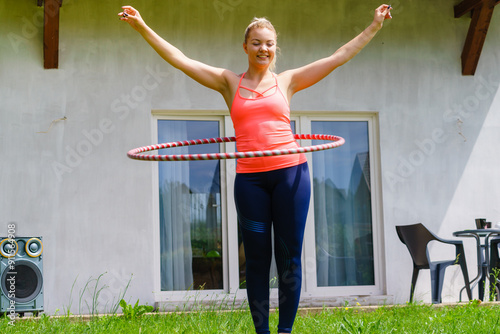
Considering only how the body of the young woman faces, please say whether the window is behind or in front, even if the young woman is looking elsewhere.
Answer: behind

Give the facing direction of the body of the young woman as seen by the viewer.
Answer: toward the camera

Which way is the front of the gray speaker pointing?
toward the camera

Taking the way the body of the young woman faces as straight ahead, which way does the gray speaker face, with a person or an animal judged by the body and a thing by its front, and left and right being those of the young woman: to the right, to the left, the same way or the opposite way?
the same way

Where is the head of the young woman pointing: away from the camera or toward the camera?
toward the camera

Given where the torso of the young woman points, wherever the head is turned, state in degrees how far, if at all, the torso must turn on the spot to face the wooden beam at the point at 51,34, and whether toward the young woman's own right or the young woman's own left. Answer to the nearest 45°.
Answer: approximately 135° to the young woman's own right

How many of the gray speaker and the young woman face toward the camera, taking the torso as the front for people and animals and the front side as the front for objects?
2

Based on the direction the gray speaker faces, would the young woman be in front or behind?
in front

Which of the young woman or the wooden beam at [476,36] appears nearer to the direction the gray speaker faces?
the young woman

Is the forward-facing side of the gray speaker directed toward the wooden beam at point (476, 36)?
no

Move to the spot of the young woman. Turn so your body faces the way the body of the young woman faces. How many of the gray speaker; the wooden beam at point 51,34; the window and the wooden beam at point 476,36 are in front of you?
0

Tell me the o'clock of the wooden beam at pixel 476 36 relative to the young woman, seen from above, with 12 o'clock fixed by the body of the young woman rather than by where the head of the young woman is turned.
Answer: The wooden beam is roughly at 7 o'clock from the young woman.
